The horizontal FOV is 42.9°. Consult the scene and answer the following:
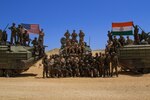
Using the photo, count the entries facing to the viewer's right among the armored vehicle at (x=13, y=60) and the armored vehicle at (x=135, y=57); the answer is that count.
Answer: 1

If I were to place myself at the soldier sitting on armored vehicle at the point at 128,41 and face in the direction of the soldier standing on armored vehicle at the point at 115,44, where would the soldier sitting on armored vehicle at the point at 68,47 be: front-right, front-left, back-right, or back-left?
front-right
